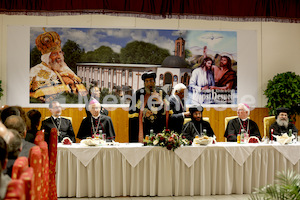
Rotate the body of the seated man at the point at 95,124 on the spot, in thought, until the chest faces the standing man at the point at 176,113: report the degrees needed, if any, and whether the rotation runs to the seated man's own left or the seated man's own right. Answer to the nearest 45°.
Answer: approximately 90° to the seated man's own left

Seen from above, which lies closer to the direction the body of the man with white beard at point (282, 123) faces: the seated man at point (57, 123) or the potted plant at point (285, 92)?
the seated man

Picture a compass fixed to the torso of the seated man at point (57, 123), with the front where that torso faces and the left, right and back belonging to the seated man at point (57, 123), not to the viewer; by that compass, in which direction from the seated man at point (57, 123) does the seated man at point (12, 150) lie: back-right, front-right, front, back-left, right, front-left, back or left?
front

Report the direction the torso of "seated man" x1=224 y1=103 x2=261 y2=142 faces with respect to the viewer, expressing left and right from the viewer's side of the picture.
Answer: facing the viewer

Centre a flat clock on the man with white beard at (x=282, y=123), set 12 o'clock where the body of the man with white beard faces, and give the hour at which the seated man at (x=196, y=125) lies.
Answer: The seated man is roughly at 2 o'clock from the man with white beard.

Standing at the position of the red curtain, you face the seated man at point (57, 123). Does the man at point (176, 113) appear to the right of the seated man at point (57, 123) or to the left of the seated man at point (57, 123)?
right

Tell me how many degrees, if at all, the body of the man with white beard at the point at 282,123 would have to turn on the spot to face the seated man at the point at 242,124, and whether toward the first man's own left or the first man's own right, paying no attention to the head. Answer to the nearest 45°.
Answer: approximately 90° to the first man's own right

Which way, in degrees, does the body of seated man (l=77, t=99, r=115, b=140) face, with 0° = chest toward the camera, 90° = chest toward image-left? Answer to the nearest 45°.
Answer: approximately 0°

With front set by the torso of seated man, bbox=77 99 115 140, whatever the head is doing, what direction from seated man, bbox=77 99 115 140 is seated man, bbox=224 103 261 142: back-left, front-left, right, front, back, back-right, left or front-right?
left

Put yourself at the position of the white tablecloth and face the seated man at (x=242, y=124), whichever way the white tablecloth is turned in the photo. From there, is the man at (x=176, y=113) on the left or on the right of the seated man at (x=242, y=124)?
left

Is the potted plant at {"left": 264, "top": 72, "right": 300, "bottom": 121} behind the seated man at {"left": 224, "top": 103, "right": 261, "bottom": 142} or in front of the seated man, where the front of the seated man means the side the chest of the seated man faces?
behind

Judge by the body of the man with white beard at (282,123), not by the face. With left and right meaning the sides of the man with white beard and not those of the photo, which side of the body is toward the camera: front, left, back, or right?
front

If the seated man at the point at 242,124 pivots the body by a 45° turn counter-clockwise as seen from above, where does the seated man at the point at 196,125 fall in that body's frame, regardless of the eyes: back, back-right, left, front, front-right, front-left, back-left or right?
right

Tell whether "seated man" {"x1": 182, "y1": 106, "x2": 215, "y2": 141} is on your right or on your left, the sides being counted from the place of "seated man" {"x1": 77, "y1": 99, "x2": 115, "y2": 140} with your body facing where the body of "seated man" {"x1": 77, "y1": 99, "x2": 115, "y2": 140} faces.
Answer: on your left
